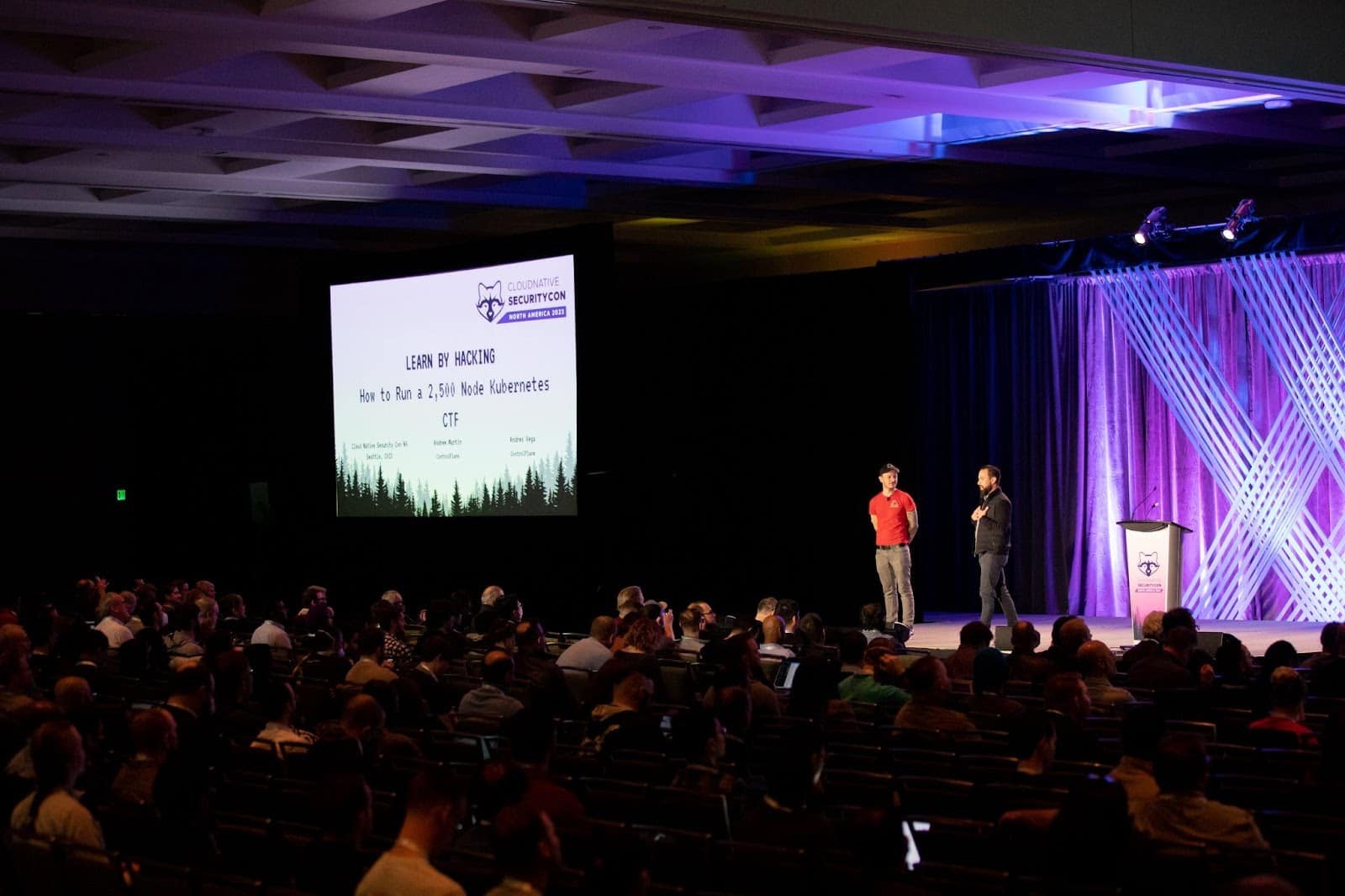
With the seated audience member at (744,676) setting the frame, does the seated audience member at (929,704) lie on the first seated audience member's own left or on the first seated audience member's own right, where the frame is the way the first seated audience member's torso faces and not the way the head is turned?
on the first seated audience member's own right

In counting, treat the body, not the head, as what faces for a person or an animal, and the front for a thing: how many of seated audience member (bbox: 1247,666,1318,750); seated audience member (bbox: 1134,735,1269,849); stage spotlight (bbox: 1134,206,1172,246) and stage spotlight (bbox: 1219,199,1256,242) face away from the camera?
2

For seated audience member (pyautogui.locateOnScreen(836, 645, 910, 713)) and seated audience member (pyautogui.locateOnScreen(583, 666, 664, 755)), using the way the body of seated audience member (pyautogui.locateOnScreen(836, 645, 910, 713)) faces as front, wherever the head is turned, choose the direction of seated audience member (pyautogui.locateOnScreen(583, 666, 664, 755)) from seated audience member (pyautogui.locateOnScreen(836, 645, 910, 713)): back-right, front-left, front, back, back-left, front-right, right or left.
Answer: back

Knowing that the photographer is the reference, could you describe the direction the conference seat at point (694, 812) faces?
facing away from the viewer and to the right of the viewer

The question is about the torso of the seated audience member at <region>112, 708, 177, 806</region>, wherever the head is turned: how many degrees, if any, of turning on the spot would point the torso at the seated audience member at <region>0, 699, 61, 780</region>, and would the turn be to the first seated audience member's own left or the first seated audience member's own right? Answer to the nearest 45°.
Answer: approximately 90° to the first seated audience member's own left

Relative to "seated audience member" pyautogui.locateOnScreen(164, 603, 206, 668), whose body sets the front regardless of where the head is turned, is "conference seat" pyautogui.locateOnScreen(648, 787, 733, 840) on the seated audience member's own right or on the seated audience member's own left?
on the seated audience member's own right

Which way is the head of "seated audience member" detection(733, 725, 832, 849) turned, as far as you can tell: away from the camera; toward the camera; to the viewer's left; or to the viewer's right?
away from the camera

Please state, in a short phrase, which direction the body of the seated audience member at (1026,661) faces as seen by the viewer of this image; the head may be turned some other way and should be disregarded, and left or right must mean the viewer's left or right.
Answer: facing away from the viewer

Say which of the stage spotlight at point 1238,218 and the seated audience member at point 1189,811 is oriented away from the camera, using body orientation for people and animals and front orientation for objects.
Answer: the seated audience member

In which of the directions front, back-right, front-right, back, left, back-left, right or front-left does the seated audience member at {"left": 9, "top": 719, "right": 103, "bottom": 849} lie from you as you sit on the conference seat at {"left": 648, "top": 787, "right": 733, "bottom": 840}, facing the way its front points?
back-left

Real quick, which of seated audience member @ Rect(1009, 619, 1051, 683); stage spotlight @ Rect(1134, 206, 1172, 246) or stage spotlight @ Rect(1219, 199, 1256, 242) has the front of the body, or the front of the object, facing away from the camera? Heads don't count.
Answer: the seated audience member

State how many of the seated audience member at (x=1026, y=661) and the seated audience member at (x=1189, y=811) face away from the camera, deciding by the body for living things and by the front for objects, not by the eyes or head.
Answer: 2

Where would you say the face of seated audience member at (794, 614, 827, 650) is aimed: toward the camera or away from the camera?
away from the camera

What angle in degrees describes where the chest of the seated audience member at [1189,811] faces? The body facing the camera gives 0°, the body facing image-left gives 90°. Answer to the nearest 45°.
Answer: approximately 180°

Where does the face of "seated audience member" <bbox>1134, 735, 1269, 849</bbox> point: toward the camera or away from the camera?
away from the camera

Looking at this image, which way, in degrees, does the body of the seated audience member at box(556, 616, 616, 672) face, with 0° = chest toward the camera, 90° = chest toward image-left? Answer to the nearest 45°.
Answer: approximately 225°
